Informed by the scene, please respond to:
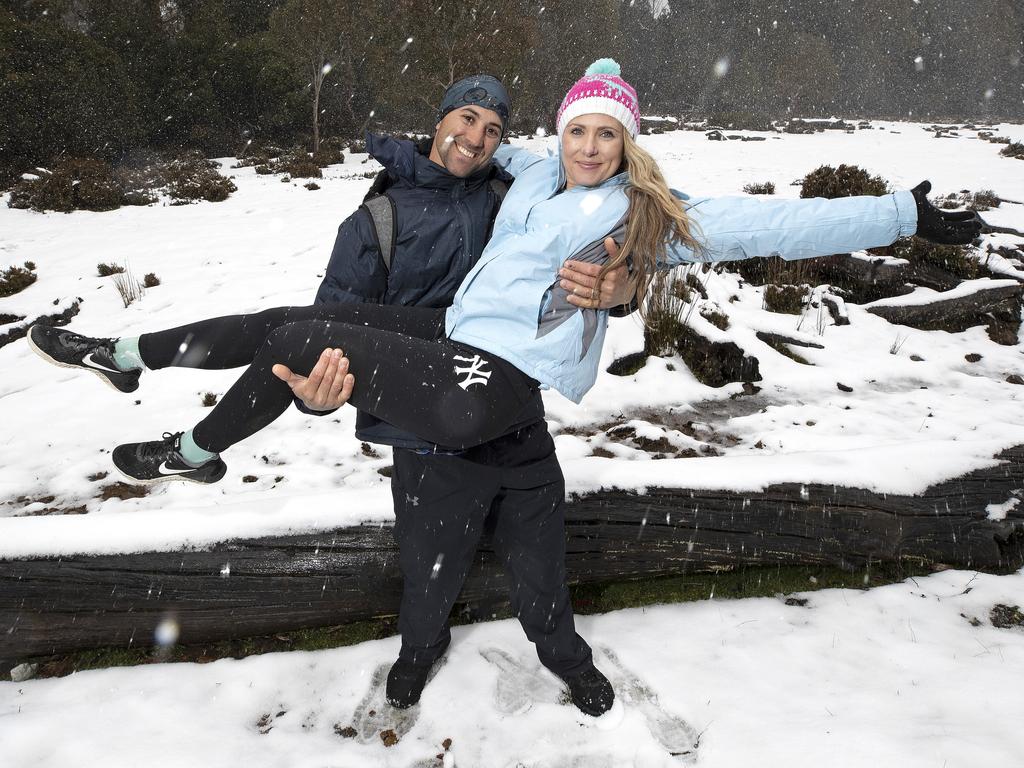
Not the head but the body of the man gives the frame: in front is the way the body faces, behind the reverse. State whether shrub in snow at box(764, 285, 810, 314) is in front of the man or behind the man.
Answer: behind

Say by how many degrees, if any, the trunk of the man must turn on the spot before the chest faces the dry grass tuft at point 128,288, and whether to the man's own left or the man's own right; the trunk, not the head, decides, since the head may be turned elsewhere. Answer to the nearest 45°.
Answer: approximately 135° to the man's own right

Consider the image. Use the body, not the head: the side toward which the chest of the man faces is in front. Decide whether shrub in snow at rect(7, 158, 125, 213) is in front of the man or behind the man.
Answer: behind

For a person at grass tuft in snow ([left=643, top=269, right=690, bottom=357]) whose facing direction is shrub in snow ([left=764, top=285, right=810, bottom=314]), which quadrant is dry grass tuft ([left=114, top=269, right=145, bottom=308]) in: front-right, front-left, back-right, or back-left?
back-left

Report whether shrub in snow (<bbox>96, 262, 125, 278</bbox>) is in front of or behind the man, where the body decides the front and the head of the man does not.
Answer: behind

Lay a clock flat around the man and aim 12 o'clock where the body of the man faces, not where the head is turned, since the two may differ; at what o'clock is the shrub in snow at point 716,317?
The shrub in snow is roughly at 7 o'clock from the man.

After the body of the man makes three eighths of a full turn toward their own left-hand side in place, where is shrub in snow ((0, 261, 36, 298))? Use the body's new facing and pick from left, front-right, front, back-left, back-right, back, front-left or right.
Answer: left

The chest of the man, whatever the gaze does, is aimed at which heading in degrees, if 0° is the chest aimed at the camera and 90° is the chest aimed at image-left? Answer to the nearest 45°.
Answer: approximately 0°

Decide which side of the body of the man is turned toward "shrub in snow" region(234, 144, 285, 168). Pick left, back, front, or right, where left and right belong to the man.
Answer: back
